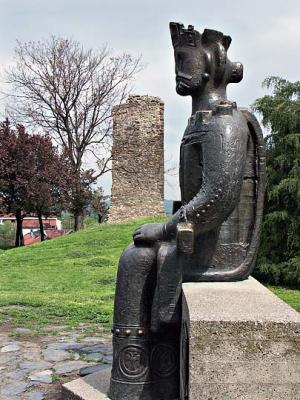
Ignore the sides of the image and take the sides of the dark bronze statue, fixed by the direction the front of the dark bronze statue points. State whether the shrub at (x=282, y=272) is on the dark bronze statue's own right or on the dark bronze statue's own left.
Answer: on the dark bronze statue's own right

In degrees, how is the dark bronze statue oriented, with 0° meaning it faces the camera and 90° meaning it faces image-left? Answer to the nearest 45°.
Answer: approximately 90°

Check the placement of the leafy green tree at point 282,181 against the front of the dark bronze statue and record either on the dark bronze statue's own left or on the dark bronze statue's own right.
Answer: on the dark bronze statue's own right

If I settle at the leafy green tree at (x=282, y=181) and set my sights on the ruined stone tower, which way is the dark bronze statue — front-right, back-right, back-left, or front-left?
back-left

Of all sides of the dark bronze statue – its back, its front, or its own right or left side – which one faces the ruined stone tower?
right
